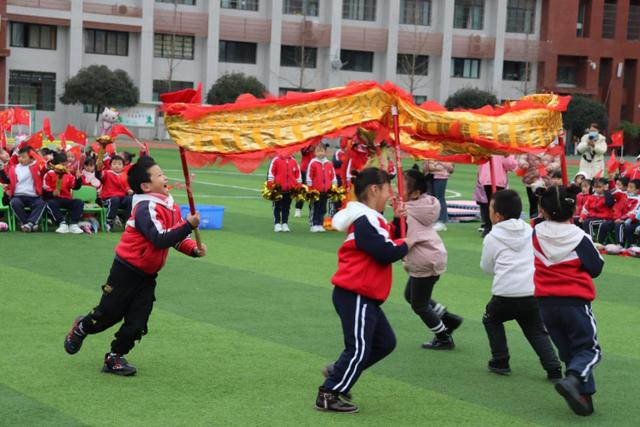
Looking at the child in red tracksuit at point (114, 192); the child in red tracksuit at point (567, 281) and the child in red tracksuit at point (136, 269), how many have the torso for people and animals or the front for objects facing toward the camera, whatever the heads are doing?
1

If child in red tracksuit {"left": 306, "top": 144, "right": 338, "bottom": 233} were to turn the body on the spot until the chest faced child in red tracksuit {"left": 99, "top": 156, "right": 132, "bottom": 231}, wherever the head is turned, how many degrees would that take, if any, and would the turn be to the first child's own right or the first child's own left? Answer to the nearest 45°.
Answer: approximately 90° to the first child's own right

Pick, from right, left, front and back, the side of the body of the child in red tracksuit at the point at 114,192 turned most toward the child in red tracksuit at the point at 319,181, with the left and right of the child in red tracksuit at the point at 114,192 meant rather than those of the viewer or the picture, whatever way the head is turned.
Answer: left

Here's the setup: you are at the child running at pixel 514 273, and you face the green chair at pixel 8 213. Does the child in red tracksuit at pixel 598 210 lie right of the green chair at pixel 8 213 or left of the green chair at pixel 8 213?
right

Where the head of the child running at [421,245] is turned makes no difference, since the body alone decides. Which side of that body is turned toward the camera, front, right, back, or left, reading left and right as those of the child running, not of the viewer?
left

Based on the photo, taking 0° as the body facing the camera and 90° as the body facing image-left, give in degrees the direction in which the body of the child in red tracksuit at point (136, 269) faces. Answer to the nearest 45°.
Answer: approximately 270°

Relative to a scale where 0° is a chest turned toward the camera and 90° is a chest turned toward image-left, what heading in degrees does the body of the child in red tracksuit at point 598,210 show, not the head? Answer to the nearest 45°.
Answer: approximately 45°

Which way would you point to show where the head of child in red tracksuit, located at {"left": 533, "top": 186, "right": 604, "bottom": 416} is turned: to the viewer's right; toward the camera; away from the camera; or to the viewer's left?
away from the camera

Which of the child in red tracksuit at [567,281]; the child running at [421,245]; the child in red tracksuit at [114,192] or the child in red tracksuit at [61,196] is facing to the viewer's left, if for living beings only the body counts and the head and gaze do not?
the child running

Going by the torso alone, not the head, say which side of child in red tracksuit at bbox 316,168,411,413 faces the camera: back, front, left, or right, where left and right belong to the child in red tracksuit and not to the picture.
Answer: right

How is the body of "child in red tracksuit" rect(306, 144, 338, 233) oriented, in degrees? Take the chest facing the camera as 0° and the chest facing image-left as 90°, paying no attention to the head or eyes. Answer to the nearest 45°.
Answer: approximately 0°

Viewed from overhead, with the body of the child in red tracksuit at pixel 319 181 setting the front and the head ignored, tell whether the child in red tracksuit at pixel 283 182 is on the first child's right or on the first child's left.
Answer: on the first child's right
